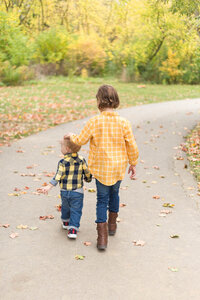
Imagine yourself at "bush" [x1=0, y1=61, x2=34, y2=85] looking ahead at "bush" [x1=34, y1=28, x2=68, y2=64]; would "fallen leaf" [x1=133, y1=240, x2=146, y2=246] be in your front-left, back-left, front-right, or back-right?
back-right

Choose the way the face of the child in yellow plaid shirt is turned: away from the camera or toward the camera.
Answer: away from the camera

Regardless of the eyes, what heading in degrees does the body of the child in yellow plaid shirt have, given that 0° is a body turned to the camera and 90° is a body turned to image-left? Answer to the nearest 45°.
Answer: approximately 180°
